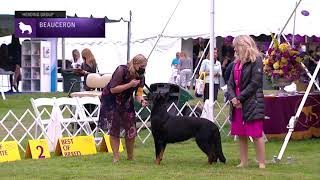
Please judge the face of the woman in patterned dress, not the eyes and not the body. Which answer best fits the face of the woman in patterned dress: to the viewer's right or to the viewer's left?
to the viewer's right

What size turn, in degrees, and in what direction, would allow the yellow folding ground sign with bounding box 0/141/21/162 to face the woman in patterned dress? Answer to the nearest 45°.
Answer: approximately 45° to its left

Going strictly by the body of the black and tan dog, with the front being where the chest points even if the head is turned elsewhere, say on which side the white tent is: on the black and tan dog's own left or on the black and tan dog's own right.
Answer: on the black and tan dog's own right

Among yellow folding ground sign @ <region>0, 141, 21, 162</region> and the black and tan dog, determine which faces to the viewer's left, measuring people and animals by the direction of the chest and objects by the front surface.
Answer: the black and tan dog

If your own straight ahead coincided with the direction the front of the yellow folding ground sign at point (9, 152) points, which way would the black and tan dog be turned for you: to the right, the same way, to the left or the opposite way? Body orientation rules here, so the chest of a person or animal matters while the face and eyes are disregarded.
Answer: to the right
